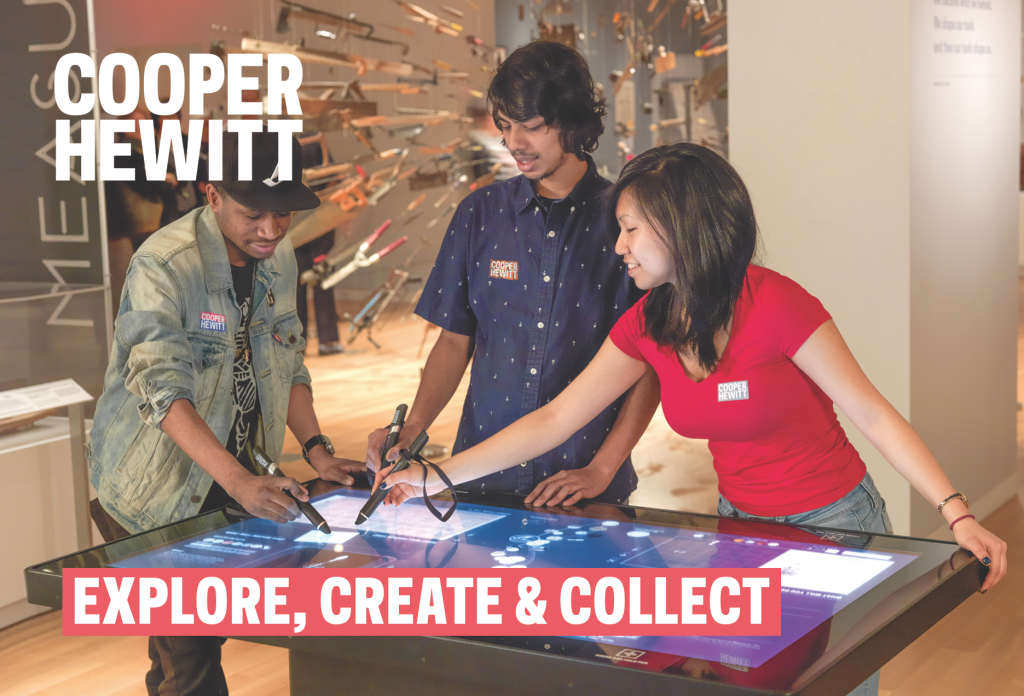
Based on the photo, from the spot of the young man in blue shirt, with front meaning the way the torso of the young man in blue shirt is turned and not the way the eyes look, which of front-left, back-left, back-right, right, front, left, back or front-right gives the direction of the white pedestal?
back-right

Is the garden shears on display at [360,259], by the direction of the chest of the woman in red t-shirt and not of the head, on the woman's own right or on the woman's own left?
on the woman's own right

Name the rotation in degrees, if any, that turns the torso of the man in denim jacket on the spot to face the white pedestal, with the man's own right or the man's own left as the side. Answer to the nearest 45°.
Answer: approximately 135° to the man's own left

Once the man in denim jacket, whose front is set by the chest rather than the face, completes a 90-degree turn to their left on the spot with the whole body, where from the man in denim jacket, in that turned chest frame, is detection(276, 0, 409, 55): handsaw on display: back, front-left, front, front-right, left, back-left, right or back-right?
front-left

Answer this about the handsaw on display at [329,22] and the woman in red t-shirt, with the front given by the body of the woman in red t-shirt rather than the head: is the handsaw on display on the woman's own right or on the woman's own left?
on the woman's own right

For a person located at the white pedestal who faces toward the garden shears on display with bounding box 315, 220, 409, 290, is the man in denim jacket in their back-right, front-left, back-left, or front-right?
back-right
